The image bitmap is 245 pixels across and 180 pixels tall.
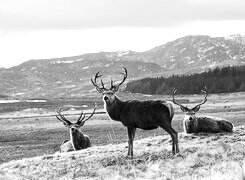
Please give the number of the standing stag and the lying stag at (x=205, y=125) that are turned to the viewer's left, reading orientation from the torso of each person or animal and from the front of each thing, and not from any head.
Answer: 2

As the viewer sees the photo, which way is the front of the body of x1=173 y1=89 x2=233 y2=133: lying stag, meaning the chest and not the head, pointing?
to the viewer's left

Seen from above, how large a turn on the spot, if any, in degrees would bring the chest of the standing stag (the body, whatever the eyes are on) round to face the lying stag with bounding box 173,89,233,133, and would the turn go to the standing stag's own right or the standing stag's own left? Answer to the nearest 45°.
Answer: approximately 135° to the standing stag's own right

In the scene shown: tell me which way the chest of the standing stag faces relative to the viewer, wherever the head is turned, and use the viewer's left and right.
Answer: facing to the left of the viewer
